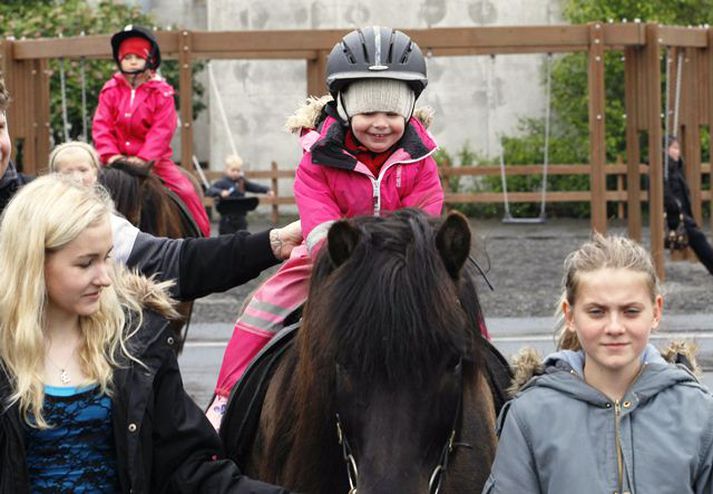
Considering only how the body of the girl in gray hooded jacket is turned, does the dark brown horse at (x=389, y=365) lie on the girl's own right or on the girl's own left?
on the girl's own right

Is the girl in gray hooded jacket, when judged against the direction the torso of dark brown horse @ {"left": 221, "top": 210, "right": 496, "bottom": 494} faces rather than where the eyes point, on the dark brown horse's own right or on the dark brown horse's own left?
on the dark brown horse's own left

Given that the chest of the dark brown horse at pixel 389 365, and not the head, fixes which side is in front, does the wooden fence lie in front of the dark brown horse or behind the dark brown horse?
behind

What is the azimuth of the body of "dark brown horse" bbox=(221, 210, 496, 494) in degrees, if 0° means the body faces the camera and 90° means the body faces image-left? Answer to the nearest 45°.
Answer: approximately 0°

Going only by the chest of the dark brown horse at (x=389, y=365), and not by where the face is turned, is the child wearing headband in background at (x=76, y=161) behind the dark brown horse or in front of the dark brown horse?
behind

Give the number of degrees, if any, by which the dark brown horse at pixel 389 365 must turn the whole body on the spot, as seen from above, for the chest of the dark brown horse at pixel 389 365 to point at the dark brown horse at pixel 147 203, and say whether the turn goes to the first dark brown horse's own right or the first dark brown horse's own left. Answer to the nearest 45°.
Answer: approximately 180°

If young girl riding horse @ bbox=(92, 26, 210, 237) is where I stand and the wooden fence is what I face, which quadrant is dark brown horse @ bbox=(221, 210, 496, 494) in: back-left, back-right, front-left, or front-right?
back-right

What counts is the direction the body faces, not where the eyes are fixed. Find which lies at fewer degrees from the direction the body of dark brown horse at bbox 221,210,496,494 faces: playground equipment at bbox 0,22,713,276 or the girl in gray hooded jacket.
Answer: the girl in gray hooded jacket

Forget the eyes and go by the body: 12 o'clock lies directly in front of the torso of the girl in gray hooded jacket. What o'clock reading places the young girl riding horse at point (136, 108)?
The young girl riding horse is roughly at 5 o'clock from the girl in gray hooded jacket.

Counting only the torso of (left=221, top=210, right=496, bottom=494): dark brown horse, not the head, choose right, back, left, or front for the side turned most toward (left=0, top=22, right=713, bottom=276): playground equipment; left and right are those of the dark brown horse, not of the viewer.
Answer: back

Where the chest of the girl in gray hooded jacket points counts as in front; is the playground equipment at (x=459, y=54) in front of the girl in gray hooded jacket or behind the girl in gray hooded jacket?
behind
